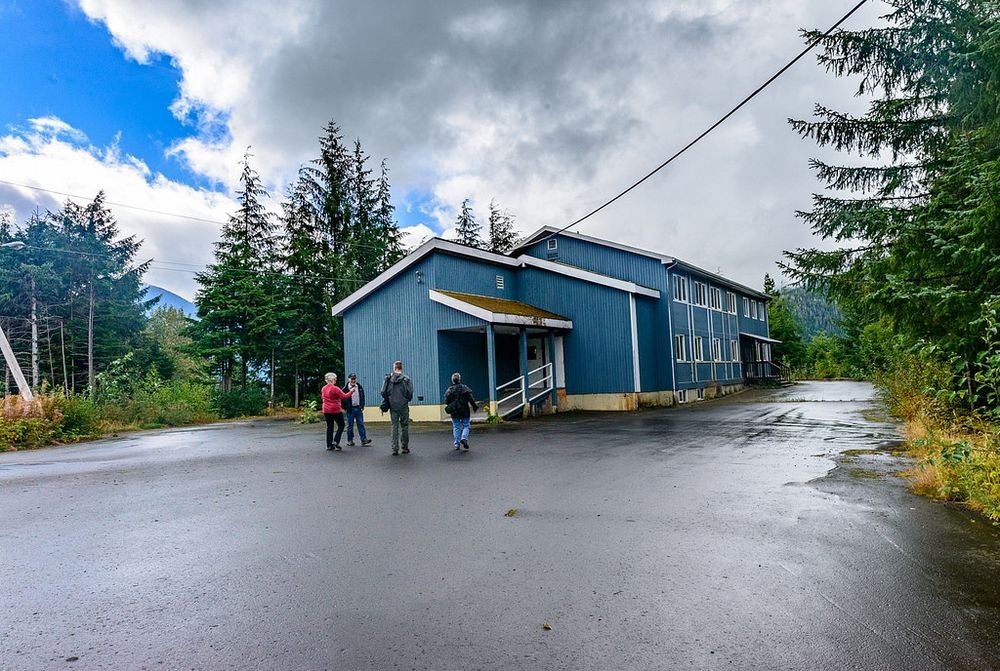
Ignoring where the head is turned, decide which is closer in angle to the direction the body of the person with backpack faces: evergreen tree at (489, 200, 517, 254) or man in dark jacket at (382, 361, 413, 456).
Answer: the evergreen tree

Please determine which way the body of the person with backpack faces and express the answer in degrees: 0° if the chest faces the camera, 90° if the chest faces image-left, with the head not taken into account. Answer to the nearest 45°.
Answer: approximately 180°

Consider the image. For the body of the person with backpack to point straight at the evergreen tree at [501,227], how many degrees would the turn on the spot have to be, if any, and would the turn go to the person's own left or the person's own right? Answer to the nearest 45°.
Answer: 0° — they already face it

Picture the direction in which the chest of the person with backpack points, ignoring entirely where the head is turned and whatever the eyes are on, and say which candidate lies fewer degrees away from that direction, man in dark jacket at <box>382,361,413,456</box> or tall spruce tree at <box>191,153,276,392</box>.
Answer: the tall spruce tree

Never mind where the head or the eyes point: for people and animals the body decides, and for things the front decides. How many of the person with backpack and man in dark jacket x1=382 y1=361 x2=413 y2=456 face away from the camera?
2

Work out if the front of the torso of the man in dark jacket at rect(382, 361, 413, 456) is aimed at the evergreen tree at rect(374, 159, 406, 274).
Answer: yes

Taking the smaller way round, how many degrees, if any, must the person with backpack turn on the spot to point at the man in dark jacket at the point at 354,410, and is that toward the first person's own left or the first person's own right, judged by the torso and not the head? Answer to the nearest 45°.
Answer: approximately 45° to the first person's own left

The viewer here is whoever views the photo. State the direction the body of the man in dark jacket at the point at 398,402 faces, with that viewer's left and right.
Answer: facing away from the viewer

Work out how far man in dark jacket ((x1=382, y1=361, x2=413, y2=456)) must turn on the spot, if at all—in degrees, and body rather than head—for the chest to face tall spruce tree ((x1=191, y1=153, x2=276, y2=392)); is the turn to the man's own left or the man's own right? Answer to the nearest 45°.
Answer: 0° — they already face it

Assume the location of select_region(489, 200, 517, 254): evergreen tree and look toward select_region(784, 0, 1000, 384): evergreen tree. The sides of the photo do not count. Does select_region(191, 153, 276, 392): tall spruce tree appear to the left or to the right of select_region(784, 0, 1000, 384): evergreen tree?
right
